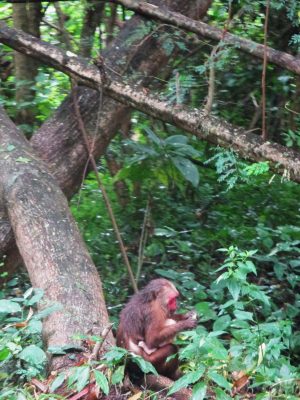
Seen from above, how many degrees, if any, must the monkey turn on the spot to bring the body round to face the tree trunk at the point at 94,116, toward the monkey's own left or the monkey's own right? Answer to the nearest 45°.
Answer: approximately 90° to the monkey's own left

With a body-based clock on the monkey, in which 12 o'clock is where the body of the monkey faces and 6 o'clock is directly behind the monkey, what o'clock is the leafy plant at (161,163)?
The leafy plant is roughly at 9 o'clock from the monkey.

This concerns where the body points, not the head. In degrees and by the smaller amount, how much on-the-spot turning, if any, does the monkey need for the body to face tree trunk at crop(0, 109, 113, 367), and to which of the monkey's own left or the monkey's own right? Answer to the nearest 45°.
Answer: approximately 135° to the monkey's own left

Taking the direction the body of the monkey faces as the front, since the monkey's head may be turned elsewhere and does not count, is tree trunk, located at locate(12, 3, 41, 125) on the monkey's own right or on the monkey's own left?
on the monkey's own left

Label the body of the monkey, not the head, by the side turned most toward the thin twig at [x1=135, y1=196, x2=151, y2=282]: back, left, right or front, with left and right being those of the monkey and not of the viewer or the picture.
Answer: left

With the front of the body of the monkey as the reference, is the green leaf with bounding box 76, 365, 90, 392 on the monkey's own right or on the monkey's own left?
on the monkey's own right

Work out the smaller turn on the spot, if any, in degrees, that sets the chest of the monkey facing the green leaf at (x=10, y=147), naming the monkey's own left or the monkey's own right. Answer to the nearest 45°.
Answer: approximately 135° to the monkey's own left

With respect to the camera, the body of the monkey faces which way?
to the viewer's right

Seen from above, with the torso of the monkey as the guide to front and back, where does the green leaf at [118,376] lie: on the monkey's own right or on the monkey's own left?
on the monkey's own right

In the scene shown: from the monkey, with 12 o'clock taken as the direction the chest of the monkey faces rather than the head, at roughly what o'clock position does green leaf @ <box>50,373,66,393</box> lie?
The green leaf is roughly at 4 o'clock from the monkey.

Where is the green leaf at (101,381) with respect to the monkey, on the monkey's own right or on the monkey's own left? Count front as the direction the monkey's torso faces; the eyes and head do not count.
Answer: on the monkey's own right
